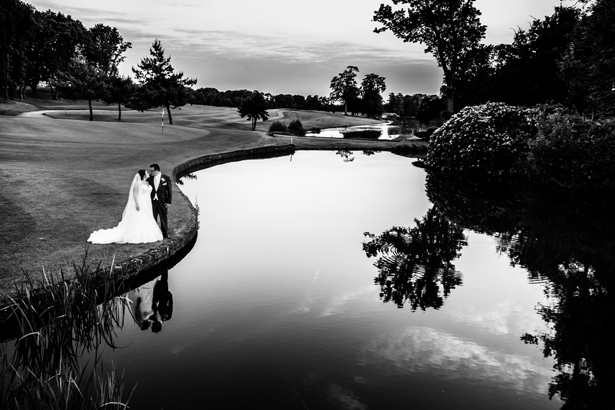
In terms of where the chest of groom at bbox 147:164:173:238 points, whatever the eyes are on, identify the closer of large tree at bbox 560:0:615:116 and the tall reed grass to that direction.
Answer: the tall reed grass

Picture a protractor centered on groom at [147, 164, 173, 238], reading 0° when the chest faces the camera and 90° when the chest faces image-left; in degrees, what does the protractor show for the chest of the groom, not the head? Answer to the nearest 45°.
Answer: approximately 45°

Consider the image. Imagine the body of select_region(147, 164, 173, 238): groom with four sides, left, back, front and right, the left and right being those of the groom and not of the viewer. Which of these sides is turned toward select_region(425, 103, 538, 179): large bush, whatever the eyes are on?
back

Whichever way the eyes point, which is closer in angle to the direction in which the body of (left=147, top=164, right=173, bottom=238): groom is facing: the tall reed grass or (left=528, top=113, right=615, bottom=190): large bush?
the tall reed grass

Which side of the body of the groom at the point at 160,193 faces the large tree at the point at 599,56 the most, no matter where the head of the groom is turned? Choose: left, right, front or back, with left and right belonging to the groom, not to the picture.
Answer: back

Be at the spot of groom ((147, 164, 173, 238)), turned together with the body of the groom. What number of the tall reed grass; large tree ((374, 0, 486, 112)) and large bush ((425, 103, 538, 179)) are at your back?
2

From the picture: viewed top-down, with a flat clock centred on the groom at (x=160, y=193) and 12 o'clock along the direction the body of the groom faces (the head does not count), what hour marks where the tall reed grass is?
The tall reed grass is roughly at 11 o'clock from the groom.

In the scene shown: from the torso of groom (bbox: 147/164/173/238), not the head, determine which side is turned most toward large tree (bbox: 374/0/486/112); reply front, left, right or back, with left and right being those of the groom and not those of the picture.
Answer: back

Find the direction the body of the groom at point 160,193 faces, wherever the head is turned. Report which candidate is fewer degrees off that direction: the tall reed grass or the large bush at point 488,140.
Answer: the tall reed grass
